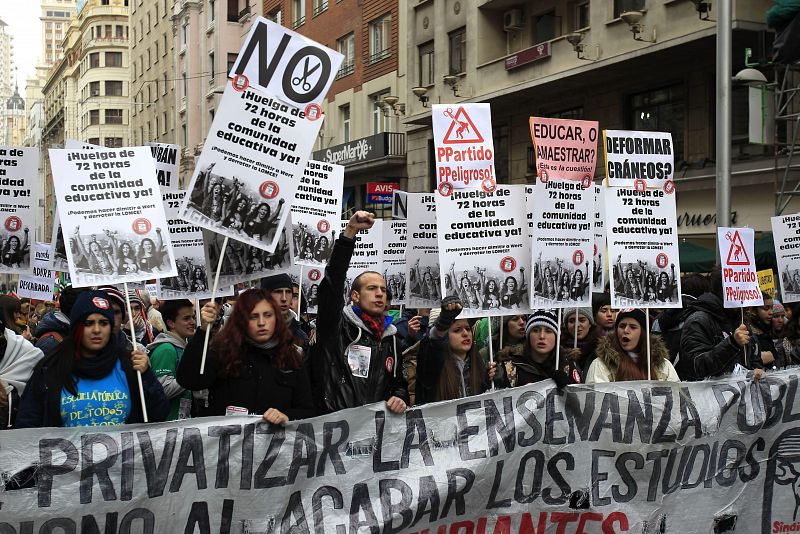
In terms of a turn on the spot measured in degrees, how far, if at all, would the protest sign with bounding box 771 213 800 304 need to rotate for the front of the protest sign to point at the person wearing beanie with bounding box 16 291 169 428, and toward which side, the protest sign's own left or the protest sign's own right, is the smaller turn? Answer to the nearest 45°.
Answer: approximately 45° to the protest sign's own right

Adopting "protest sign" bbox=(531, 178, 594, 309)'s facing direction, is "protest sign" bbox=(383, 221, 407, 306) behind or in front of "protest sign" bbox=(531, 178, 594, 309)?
behind

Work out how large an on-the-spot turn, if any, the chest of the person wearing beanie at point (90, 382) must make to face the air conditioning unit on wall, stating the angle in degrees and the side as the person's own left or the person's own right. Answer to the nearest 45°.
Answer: approximately 135° to the person's own left

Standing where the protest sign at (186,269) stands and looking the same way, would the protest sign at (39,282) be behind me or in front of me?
behind

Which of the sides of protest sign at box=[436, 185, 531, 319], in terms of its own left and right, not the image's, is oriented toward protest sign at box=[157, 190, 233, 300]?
right

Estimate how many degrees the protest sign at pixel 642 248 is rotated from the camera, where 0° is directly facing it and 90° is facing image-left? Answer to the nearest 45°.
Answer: approximately 0°

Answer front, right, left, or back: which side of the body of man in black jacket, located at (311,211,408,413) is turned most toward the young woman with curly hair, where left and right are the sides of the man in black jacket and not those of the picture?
right
